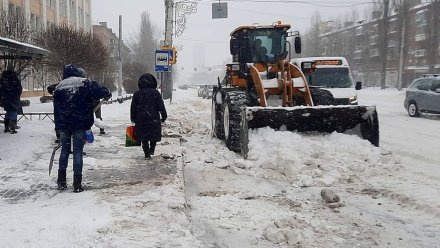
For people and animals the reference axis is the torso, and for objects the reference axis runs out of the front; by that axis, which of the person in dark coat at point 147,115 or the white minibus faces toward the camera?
the white minibus

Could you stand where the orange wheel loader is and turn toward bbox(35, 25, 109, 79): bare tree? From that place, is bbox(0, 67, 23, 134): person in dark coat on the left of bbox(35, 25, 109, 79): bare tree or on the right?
left

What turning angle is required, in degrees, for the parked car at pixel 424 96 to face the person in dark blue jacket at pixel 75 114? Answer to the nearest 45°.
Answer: approximately 45° to its right

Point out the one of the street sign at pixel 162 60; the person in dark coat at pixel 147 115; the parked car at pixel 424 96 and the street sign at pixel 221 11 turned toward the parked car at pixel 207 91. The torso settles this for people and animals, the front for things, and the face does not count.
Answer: the person in dark coat

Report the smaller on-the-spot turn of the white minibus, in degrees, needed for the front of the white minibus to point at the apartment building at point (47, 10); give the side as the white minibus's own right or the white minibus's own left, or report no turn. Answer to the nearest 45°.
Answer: approximately 135° to the white minibus's own right

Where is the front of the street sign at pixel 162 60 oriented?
toward the camera

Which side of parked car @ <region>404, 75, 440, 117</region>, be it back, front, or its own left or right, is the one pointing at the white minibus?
back

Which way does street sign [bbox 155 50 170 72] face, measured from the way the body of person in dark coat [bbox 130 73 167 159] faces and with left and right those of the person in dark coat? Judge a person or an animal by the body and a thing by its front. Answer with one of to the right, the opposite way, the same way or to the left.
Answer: the opposite way

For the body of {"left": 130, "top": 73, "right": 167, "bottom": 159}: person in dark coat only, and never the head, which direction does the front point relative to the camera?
away from the camera

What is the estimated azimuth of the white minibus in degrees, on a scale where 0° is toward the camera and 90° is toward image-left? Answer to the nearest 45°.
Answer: approximately 0°

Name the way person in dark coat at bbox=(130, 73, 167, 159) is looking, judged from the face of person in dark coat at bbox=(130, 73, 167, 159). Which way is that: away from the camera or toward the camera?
away from the camera

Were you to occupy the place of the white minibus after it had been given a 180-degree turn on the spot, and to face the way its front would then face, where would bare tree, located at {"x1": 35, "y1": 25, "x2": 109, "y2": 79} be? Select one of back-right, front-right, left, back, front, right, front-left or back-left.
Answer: left

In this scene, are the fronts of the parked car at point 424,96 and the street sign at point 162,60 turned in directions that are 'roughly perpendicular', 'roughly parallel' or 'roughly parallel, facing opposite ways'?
roughly parallel
